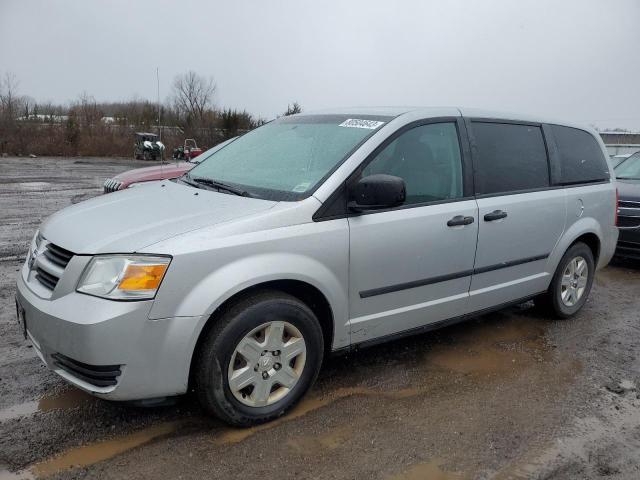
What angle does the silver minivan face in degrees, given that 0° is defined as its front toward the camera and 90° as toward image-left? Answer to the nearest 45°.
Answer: approximately 45°

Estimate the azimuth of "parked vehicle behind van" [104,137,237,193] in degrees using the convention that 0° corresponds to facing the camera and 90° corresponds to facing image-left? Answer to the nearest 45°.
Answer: approximately 45°

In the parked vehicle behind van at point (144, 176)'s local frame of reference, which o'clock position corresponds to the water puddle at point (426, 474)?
The water puddle is roughly at 10 o'clock from the parked vehicle behind van.

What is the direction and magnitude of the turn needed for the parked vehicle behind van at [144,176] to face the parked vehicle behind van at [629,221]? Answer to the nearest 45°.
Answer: approximately 135° to its left

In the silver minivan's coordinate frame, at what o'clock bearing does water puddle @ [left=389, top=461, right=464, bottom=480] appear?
The water puddle is roughly at 9 o'clock from the silver minivan.

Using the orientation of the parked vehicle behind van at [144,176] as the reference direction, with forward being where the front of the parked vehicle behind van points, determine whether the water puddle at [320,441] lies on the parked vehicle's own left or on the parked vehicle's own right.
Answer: on the parked vehicle's own left
